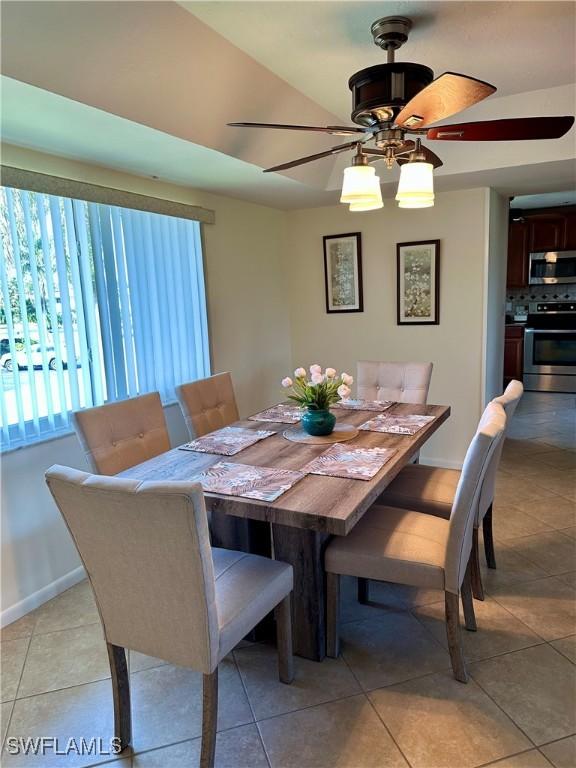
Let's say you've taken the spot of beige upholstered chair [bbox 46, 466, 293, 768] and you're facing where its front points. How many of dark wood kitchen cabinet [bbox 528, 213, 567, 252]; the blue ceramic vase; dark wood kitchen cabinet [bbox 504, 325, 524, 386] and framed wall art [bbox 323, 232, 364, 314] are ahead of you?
4

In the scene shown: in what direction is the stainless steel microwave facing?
toward the camera

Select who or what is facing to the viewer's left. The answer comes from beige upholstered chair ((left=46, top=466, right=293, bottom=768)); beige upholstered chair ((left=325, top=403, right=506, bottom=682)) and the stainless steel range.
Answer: beige upholstered chair ((left=325, top=403, right=506, bottom=682))

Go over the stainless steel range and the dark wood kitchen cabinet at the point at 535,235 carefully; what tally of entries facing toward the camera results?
2

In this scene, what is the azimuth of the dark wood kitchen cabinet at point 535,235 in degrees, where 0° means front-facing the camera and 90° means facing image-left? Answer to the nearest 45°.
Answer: approximately 0°

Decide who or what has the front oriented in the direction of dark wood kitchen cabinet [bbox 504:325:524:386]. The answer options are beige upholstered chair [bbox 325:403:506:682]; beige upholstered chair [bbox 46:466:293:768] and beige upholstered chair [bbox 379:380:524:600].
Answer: beige upholstered chair [bbox 46:466:293:768]

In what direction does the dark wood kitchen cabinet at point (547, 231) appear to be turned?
toward the camera

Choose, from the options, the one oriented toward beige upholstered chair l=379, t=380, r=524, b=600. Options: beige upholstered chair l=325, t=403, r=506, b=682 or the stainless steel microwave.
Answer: the stainless steel microwave

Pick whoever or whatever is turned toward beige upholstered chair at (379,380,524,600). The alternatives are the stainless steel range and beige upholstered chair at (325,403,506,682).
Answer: the stainless steel range

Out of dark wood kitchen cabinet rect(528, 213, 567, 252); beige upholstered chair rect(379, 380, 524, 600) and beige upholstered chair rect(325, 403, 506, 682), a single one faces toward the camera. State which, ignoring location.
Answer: the dark wood kitchen cabinet

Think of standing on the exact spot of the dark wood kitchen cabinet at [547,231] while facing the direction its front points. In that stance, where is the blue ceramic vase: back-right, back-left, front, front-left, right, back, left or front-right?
front

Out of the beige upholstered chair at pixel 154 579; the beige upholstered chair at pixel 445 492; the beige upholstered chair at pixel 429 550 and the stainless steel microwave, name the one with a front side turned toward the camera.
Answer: the stainless steel microwave

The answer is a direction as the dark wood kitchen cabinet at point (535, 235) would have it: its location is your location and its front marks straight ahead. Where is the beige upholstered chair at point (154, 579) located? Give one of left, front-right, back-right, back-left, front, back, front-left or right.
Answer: front

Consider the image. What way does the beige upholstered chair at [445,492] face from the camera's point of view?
to the viewer's left

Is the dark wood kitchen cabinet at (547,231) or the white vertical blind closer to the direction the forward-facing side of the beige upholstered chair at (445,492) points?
the white vertical blind

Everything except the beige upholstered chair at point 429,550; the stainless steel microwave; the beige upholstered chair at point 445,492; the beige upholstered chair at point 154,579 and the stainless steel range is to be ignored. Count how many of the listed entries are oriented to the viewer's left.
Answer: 2

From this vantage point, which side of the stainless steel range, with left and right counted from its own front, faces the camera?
front
